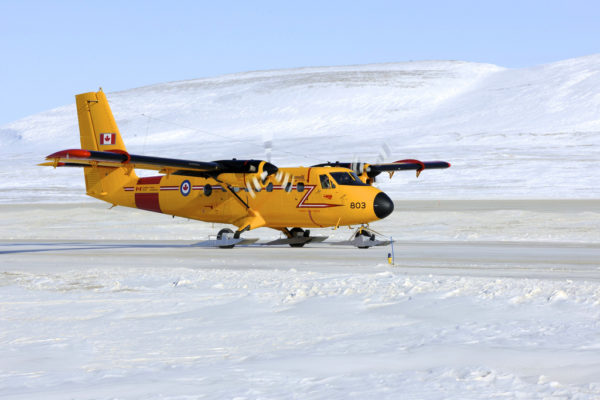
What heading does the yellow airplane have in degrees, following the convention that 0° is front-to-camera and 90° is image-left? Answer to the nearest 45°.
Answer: approximately 315°
